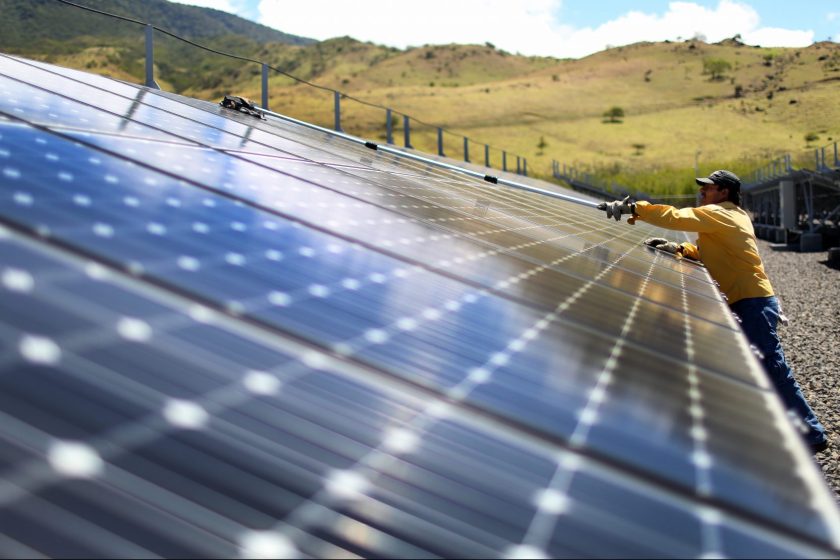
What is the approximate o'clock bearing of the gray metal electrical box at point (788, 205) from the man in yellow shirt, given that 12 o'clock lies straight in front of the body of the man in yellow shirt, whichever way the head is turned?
The gray metal electrical box is roughly at 3 o'clock from the man in yellow shirt.

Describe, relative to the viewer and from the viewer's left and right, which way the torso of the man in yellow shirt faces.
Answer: facing to the left of the viewer

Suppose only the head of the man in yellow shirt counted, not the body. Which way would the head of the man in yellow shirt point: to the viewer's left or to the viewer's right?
to the viewer's left

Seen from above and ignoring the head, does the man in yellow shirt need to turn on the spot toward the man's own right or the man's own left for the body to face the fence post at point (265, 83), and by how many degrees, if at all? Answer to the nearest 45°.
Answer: approximately 45° to the man's own right
